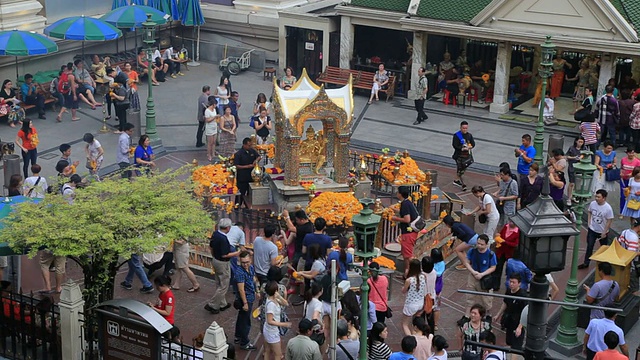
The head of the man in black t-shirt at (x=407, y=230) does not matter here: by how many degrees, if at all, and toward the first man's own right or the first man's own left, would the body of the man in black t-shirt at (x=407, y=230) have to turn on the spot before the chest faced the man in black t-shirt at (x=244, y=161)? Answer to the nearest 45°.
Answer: approximately 45° to the first man's own right

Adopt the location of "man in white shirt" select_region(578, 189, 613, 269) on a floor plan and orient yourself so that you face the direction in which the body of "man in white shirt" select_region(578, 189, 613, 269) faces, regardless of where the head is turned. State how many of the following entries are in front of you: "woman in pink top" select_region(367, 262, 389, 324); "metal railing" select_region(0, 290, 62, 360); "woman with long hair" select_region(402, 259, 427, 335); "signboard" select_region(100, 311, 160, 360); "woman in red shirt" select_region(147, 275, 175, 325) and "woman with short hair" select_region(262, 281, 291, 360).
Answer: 6

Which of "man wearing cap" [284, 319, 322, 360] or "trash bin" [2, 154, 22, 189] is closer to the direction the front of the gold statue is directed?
the man wearing cap

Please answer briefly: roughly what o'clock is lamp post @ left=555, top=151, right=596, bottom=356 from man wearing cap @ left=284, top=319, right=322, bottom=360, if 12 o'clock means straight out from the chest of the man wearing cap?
The lamp post is roughly at 2 o'clock from the man wearing cap.

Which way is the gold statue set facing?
toward the camera

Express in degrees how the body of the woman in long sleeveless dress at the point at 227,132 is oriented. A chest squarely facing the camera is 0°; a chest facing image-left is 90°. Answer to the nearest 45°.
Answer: approximately 315°

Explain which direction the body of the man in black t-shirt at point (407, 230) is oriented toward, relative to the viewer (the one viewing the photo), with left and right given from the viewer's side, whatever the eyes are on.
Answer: facing to the left of the viewer

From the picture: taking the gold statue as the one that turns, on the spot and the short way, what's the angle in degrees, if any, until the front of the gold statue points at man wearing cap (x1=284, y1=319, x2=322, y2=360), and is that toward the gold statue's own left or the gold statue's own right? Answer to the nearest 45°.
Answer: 0° — it already faces them
